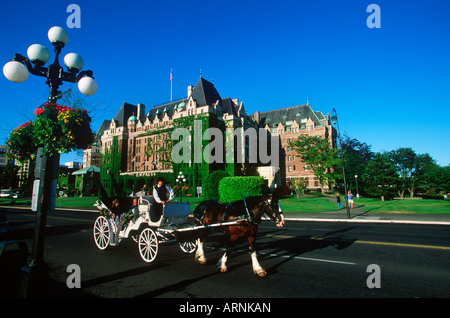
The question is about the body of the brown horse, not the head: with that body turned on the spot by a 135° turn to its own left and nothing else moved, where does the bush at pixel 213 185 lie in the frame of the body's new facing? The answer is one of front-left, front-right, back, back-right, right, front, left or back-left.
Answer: front

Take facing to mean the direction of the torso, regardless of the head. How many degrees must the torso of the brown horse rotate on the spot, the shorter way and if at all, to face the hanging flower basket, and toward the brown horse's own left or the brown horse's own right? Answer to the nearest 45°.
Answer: approximately 135° to the brown horse's own right

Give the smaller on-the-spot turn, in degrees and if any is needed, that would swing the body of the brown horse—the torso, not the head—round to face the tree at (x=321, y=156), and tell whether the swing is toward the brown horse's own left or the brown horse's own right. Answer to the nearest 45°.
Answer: approximately 135° to the brown horse's own left

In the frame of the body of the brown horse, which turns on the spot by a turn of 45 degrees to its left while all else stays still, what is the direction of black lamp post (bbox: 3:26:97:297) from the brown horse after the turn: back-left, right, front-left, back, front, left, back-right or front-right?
back

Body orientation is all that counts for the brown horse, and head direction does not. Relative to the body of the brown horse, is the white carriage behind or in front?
behind

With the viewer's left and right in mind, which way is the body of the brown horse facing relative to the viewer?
facing the viewer and to the right of the viewer

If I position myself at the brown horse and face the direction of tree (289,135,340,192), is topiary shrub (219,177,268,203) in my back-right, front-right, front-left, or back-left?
front-left

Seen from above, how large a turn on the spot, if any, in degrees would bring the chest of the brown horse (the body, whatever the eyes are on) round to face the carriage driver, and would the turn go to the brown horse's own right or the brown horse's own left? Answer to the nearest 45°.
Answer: approximately 180°

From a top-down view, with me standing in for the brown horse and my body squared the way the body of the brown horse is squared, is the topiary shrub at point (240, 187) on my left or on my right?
on my left
